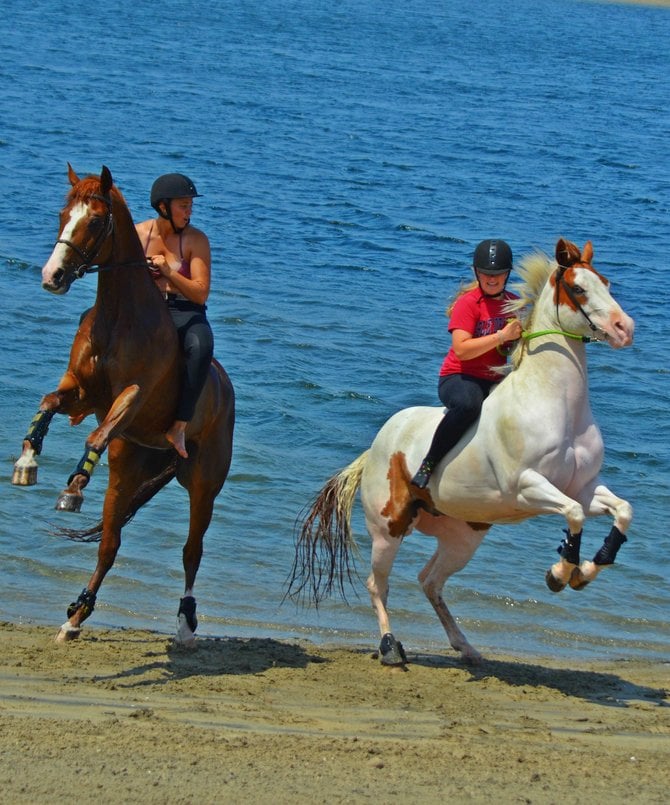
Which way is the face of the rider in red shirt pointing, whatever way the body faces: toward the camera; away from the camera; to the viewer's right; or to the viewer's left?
toward the camera

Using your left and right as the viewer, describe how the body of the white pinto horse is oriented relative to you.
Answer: facing the viewer and to the right of the viewer

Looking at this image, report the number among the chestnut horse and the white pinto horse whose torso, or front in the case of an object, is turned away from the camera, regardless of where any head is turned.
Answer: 0

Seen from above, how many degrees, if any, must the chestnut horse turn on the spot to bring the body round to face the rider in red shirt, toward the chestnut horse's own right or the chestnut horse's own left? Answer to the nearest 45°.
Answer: approximately 135° to the chestnut horse's own left

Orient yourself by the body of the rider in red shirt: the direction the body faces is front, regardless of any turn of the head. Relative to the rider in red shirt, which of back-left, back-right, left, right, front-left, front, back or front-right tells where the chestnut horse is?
back-right

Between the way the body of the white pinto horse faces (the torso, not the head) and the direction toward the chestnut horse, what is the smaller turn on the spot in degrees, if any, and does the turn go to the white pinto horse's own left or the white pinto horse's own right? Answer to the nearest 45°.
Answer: approximately 135° to the white pinto horse's own right

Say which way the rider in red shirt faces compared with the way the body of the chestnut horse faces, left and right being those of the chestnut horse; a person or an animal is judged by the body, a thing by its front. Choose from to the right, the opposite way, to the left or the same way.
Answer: to the left

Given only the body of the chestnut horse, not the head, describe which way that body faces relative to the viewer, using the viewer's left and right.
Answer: facing the viewer and to the left of the viewer

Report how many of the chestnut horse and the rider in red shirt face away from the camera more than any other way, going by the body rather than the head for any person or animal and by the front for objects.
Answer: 0

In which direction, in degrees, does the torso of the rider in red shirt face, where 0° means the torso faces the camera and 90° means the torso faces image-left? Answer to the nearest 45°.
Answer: approximately 315°
